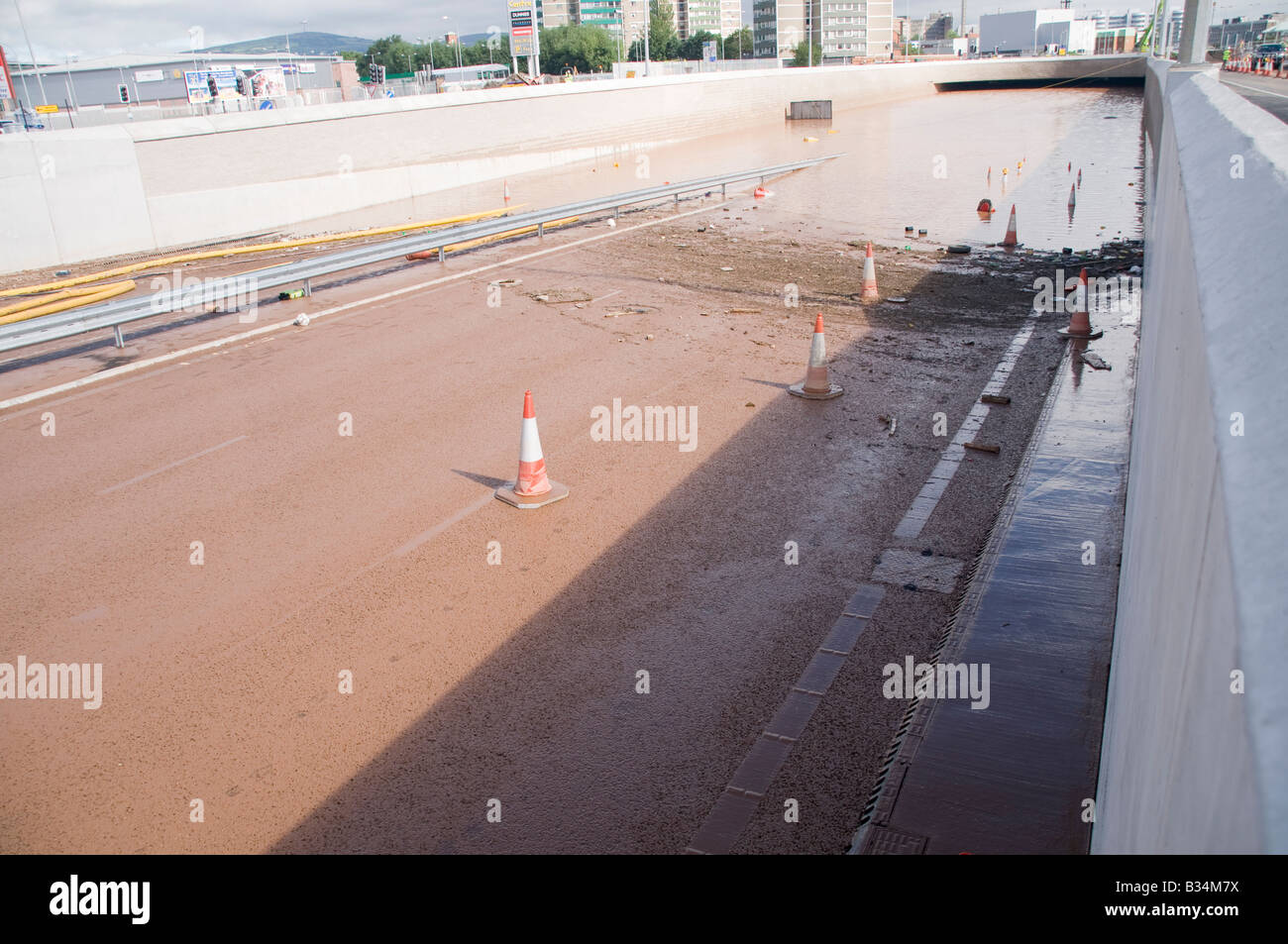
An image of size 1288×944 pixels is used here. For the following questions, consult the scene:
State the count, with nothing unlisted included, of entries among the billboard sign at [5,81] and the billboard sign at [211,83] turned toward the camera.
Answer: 2

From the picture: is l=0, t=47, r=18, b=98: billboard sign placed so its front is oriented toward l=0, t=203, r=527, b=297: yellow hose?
yes

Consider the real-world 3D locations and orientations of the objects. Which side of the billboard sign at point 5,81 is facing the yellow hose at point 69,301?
front

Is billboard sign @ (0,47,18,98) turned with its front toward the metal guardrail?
yes

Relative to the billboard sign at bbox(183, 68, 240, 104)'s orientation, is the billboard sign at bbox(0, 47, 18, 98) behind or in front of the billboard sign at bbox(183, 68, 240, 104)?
in front

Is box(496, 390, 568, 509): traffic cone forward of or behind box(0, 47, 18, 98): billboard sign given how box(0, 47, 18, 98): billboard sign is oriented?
forward

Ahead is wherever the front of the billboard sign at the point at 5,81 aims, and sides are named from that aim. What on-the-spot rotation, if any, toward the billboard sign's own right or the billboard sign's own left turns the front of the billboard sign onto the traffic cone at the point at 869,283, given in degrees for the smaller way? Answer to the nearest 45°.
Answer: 0° — it already faces it

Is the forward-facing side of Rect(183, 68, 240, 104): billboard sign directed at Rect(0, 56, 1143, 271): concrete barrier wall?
yes

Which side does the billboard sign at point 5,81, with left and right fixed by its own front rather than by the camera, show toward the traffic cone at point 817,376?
front

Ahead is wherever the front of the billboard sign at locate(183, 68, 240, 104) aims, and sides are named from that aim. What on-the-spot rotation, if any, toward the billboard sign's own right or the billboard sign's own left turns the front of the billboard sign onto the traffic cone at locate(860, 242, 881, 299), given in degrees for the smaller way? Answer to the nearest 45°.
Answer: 0° — it already faces it

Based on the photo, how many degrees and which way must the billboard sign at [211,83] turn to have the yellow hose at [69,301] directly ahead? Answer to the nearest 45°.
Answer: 0° — it already faces it

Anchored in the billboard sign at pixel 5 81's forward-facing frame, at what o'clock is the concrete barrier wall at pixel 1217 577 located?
The concrete barrier wall is roughly at 12 o'clock from the billboard sign.
